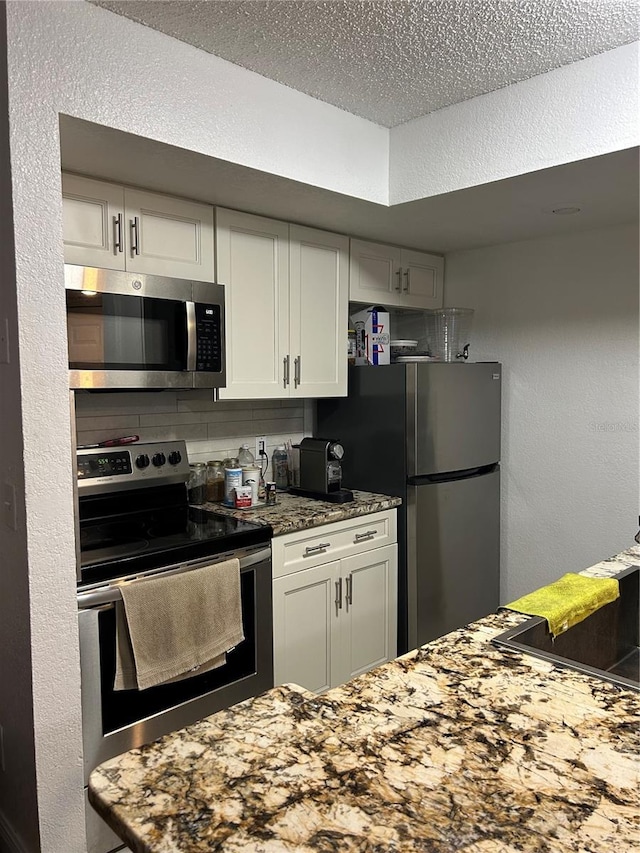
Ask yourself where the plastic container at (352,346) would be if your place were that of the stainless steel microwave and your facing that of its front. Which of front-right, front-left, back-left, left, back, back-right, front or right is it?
left

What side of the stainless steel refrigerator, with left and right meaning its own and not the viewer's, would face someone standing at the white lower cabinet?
right

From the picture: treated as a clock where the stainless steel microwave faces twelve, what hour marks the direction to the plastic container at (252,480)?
The plastic container is roughly at 9 o'clock from the stainless steel microwave.

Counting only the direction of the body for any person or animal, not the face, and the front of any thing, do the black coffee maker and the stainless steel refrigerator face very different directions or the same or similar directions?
same or similar directions

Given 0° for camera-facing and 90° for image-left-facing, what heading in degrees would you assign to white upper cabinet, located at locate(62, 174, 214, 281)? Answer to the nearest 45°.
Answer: approximately 315°

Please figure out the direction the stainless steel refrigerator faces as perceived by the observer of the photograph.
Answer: facing the viewer and to the right of the viewer

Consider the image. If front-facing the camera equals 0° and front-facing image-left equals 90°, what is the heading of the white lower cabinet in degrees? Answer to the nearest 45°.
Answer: approximately 315°

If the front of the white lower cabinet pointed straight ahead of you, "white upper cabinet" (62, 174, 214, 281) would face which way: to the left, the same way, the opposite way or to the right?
the same way

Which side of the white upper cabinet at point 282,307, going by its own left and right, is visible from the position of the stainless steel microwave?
right

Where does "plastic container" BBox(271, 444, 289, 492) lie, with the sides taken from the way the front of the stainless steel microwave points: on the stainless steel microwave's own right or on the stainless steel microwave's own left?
on the stainless steel microwave's own left

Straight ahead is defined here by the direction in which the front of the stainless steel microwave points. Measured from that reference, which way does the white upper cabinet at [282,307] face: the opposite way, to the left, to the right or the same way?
the same way

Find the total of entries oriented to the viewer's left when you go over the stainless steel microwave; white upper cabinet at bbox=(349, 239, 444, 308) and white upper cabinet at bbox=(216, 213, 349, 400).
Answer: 0

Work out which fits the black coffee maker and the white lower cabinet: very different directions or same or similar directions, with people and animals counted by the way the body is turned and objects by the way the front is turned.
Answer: same or similar directions

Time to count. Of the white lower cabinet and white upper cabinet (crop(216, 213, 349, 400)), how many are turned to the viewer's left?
0

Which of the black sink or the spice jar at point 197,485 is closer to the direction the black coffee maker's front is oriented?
the black sink
